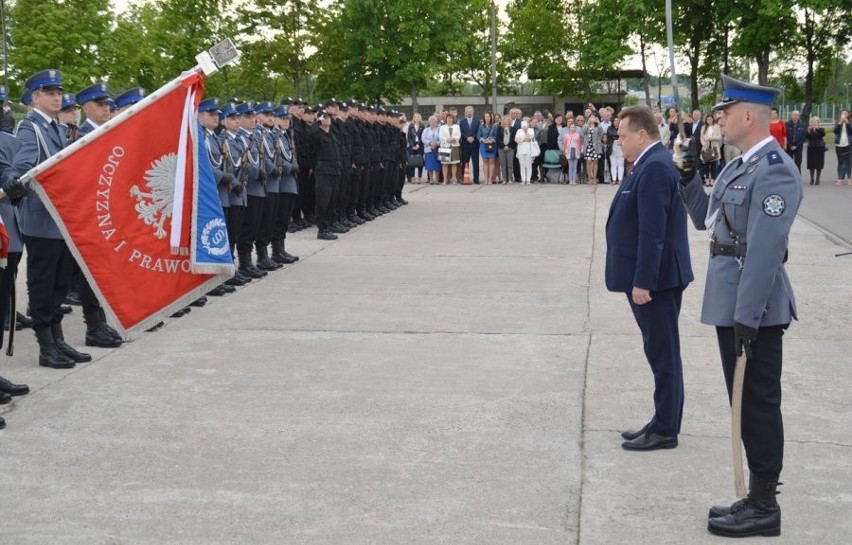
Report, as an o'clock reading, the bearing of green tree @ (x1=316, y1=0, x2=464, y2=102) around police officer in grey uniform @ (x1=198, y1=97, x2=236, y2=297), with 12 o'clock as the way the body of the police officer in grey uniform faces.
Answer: The green tree is roughly at 8 o'clock from the police officer in grey uniform.

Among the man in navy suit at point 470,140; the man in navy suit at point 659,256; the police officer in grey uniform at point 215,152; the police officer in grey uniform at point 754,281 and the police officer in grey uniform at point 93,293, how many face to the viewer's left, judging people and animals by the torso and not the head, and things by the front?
2

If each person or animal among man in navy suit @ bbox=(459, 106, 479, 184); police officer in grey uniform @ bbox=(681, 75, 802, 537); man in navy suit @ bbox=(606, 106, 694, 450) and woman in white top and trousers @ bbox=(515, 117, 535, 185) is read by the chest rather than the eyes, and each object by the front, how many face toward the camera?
2

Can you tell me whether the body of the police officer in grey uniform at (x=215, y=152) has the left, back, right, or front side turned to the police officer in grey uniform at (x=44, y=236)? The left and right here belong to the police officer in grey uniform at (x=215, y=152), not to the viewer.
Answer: right

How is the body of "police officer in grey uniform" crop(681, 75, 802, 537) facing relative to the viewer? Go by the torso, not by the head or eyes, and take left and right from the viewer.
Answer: facing to the left of the viewer

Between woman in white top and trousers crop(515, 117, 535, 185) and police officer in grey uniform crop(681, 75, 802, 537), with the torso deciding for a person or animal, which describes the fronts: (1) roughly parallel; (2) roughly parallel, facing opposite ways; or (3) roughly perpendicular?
roughly perpendicular

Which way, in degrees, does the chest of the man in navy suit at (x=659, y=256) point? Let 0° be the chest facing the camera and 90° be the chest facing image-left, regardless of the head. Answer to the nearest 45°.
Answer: approximately 90°

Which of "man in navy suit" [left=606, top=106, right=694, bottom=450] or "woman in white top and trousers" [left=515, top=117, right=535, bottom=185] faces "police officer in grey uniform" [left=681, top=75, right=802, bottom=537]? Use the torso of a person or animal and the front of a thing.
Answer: the woman in white top and trousers

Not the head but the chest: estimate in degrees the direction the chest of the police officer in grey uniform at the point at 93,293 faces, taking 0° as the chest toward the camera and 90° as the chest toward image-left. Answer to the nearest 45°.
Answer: approximately 315°

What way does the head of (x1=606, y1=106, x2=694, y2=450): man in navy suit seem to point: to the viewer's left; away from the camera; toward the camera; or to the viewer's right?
to the viewer's left
